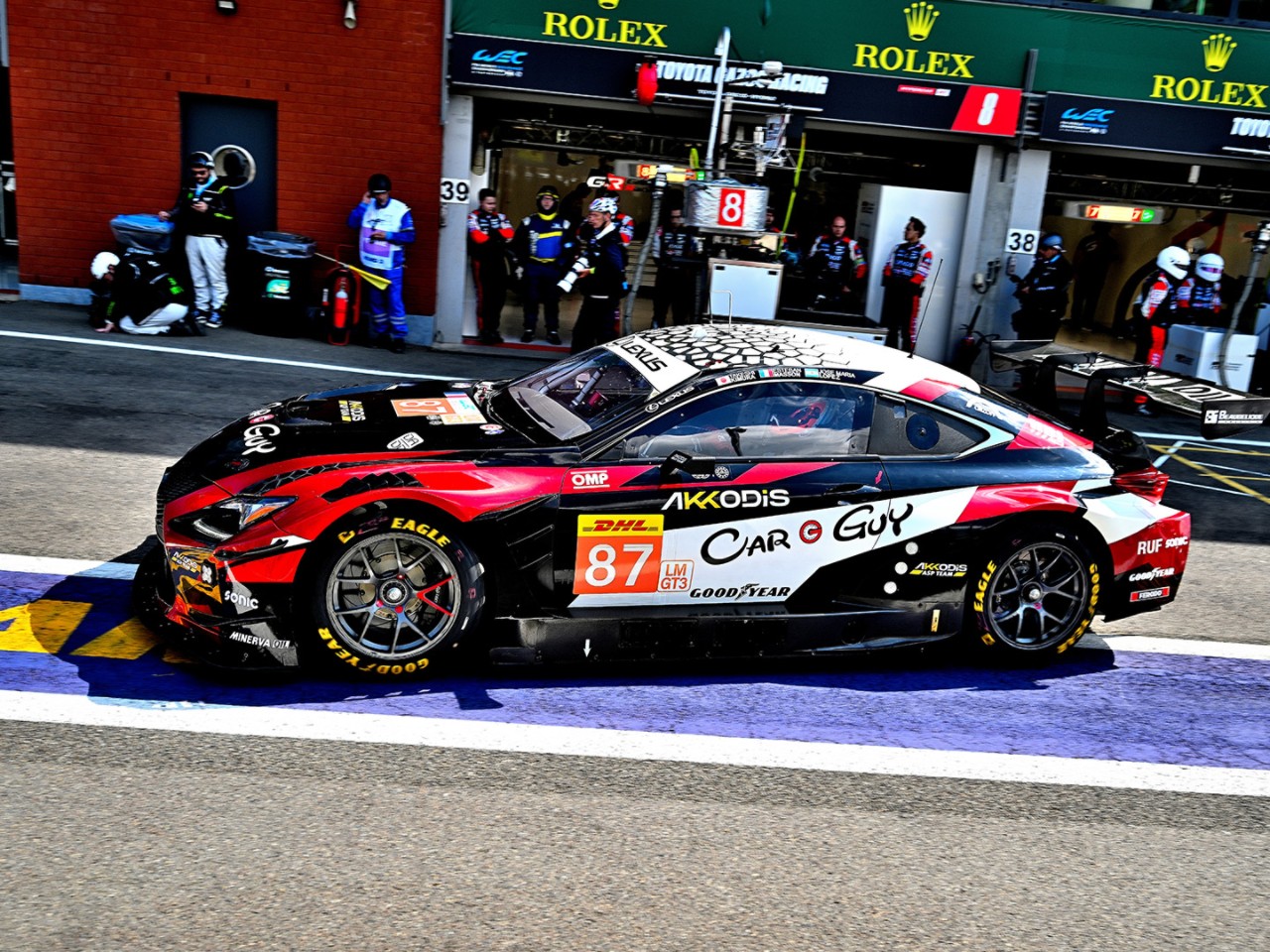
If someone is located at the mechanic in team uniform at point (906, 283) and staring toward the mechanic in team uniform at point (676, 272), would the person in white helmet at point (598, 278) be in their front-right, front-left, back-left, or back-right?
front-left

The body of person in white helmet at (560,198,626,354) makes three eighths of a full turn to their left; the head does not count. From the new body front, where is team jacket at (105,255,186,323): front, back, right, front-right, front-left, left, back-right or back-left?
back

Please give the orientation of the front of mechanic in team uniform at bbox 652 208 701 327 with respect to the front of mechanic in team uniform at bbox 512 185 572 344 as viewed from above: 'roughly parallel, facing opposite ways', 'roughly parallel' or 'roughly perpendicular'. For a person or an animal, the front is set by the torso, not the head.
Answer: roughly parallel

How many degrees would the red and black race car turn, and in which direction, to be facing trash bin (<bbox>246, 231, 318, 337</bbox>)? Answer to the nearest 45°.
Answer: approximately 45° to its right

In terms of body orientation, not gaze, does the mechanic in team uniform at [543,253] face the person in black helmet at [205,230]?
no

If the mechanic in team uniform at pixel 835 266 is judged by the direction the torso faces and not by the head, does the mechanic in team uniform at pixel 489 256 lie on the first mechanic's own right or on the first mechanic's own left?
on the first mechanic's own right

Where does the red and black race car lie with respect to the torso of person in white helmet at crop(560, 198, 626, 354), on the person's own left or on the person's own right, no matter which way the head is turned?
on the person's own left

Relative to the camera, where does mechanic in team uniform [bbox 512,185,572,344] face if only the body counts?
toward the camera

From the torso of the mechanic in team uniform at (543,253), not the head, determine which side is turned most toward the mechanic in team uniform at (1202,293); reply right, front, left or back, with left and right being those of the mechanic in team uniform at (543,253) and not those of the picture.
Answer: left

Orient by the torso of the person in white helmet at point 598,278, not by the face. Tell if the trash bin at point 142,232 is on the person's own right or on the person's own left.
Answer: on the person's own right

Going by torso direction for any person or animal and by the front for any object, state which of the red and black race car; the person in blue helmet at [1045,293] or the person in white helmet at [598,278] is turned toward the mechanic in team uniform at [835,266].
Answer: the person in blue helmet

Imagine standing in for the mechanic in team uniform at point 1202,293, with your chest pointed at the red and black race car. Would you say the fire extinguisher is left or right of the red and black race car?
right

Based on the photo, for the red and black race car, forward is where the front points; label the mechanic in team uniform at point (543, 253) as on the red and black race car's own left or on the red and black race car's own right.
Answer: on the red and black race car's own right

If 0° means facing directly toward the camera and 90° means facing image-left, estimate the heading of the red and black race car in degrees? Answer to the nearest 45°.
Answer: approximately 90°

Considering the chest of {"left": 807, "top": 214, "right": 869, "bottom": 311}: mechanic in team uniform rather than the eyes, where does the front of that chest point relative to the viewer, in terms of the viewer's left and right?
facing the viewer

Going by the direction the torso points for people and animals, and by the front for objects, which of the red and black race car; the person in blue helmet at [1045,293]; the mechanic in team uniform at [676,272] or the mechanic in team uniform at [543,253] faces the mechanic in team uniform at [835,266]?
the person in blue helmet

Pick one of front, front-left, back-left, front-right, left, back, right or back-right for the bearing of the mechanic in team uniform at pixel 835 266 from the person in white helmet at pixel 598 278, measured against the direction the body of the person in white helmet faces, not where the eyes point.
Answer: back

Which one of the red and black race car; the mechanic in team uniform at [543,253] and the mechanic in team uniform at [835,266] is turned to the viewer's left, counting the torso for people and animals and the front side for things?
the red and black race car

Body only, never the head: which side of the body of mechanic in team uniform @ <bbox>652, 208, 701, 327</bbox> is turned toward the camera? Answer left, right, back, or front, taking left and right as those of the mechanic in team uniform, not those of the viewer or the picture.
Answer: front
